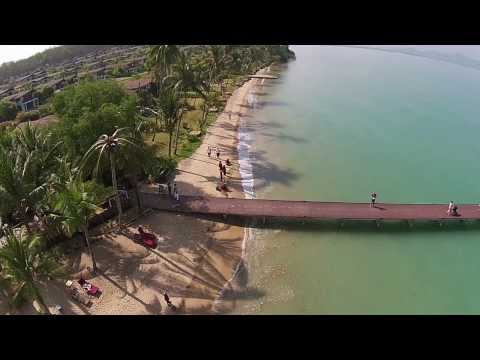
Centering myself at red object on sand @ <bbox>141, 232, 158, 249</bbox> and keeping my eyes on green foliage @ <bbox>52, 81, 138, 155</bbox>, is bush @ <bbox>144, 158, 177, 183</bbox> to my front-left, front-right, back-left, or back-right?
front-right

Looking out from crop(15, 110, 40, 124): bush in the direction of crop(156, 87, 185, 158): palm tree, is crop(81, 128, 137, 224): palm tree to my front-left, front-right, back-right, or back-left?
front-right

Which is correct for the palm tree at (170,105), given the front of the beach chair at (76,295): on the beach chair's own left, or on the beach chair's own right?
on the beach chair's own left

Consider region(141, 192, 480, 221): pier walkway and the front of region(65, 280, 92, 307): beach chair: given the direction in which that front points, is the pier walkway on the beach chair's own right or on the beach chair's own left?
on the beach chair's own left

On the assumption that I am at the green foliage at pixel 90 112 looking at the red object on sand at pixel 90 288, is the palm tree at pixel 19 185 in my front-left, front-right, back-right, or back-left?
front-right

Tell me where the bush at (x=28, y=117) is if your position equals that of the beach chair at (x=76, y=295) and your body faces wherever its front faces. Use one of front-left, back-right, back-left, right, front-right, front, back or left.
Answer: back-left

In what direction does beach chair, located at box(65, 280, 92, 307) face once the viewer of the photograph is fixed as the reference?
facing the viewer and to the right of the viewer

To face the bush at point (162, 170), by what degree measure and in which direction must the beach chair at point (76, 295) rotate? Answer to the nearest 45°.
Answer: approximately 90° to its left

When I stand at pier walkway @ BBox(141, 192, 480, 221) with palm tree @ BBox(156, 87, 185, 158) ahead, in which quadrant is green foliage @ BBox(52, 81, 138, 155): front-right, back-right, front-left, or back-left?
front-left
